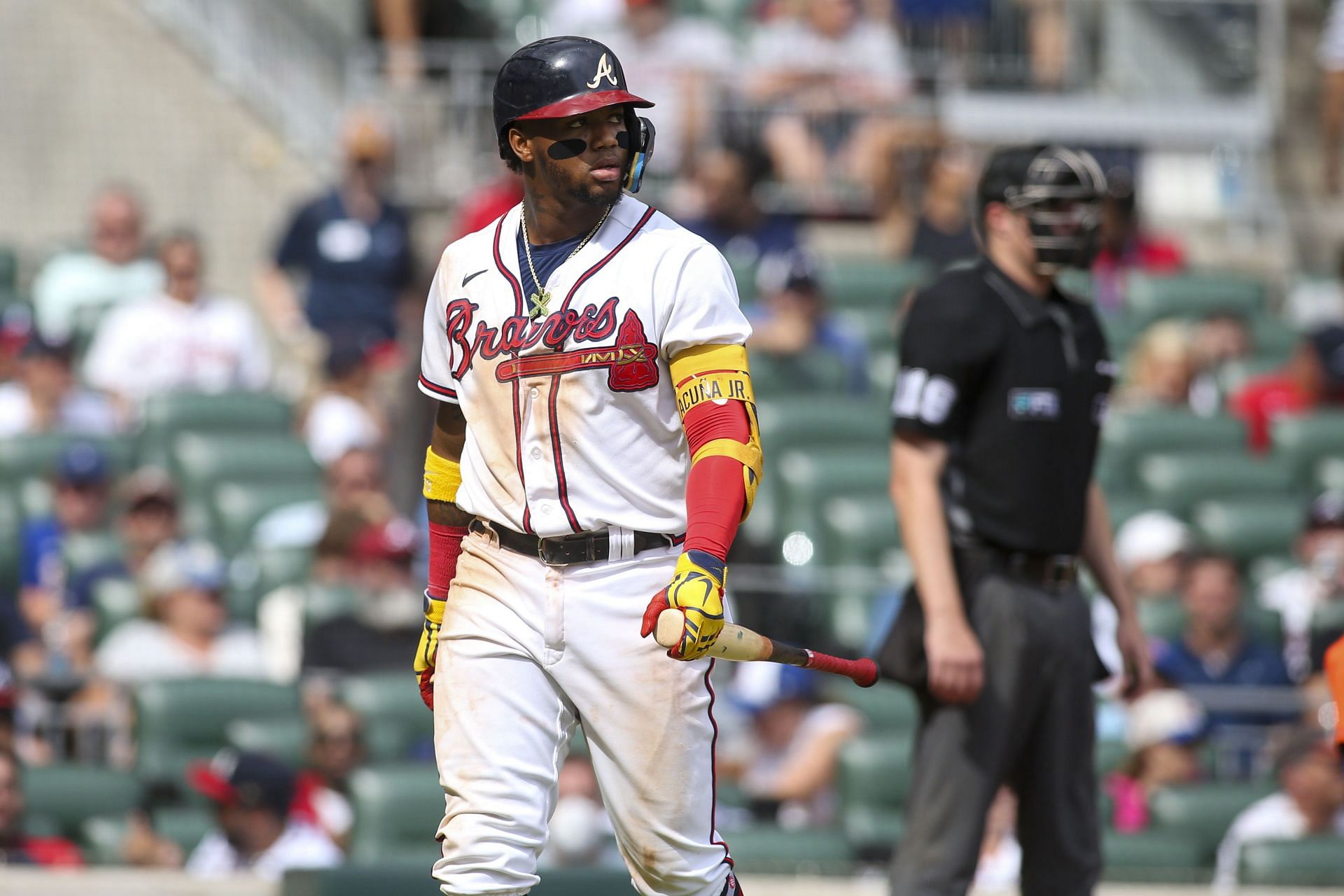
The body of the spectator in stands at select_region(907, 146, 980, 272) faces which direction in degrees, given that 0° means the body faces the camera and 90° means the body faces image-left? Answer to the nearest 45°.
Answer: approximately 0°

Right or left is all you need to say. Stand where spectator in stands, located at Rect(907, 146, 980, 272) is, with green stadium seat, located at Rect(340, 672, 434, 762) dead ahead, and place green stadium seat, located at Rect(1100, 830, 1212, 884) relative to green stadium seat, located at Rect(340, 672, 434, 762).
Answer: left

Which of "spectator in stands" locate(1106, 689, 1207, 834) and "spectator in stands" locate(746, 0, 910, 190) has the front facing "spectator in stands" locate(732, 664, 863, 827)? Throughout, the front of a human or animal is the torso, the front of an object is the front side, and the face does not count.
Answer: "spectator in stands" locate(746, 0, 910, 190)

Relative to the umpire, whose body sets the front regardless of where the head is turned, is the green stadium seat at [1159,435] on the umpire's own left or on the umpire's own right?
on the umpire's own left

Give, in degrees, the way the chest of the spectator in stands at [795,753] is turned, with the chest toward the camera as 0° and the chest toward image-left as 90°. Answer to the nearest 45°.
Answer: approximately 45°

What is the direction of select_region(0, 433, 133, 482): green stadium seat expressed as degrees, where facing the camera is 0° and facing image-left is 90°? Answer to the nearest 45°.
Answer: approximately 0°

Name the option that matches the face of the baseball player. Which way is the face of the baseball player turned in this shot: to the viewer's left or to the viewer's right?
to the viewer's right

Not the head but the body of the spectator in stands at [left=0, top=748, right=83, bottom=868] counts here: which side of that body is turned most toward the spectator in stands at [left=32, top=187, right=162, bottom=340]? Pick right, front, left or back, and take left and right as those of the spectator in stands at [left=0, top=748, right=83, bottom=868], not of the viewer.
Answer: back

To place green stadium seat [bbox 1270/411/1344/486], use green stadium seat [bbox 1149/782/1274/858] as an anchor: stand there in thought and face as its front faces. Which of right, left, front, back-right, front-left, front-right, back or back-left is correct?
back

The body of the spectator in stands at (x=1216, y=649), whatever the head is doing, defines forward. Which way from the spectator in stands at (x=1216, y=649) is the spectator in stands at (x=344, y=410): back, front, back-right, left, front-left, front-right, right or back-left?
right

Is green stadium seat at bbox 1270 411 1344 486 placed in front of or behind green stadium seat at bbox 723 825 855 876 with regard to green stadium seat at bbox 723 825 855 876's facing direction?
behind

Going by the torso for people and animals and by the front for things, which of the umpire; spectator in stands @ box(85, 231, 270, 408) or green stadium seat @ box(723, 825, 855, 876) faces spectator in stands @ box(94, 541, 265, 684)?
spectator in stands @ box(85, 231, 270, 408)
